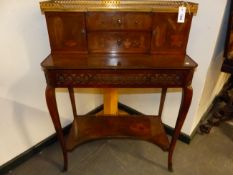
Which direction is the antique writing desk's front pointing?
toward the camera
